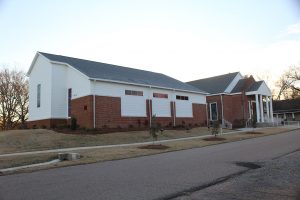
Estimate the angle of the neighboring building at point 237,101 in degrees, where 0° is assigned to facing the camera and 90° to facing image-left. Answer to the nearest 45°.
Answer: approximately 315°

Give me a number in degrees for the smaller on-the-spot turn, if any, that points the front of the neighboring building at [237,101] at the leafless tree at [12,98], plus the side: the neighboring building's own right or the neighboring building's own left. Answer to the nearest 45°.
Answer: approximately 135° to the neighboring building's own right
